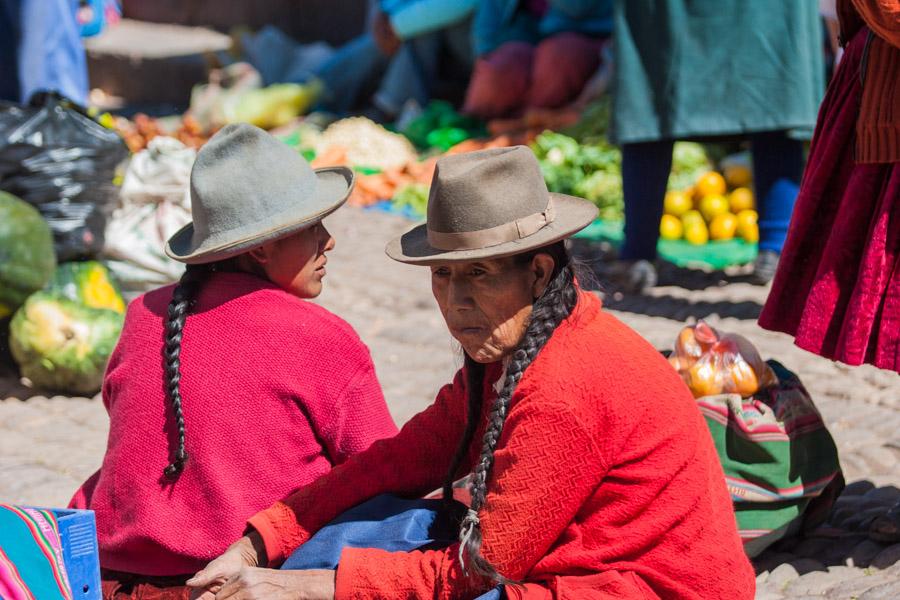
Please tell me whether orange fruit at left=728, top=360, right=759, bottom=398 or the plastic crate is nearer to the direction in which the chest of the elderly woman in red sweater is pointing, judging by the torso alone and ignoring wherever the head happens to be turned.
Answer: the plastic crate

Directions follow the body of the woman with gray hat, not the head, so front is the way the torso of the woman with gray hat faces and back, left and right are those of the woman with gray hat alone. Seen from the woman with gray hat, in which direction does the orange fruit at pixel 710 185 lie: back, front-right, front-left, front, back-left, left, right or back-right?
front

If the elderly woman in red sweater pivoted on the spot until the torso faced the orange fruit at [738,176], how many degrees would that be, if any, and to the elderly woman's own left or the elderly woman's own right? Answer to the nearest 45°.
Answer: approximately 135° to the elderly woman's own right

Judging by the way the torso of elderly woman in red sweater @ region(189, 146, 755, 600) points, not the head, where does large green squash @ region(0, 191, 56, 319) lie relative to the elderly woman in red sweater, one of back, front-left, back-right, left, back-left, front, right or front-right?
right

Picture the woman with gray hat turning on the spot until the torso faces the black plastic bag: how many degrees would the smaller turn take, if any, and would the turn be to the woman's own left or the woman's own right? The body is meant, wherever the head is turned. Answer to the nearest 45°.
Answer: approximately 45° to the woman's own left

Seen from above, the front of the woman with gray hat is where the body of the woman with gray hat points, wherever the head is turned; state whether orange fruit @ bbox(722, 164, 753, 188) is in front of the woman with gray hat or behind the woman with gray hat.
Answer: in front

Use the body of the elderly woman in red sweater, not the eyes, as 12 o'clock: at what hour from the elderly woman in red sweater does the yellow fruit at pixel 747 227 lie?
The yellow fruit is roughly at 5 o'clock from the elderly woman in red sweater.

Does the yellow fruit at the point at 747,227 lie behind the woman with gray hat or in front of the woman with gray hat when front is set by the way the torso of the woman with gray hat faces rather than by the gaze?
in front

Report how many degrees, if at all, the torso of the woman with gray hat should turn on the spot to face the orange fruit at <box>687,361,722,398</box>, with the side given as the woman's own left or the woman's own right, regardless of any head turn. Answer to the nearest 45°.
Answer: approximately 45° to the woman's own right

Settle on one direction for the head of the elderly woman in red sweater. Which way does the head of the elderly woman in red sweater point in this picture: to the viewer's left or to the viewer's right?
to the viewer's left

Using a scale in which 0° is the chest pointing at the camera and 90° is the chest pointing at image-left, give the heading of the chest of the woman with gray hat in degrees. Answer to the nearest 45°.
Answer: approximately 225°

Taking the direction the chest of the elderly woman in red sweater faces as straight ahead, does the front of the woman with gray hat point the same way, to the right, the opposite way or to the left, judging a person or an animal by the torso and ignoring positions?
the opposite way

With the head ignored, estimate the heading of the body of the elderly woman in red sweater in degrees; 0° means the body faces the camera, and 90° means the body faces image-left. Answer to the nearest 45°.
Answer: approximately 45°

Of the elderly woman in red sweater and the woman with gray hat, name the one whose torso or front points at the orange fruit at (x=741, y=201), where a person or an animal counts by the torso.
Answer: the woman with gray hat

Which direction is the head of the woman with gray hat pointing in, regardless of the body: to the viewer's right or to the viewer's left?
to the viewer's right

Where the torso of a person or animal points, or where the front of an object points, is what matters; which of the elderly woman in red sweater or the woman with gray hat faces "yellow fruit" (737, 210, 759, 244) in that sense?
the woman with gray hat

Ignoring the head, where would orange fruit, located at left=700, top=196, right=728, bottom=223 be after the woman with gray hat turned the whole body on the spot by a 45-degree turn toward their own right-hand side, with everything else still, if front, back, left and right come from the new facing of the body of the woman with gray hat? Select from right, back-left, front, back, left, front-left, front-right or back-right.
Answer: front-left

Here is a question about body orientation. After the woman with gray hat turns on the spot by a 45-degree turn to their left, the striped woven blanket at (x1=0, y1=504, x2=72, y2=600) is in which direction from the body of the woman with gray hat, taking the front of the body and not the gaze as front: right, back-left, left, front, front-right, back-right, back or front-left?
back-left

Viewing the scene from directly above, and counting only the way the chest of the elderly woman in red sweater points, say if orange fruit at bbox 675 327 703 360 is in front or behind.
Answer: behind

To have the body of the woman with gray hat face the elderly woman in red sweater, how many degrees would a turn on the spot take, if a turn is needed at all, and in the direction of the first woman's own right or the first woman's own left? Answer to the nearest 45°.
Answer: approximately 90° to the first woman's own right
